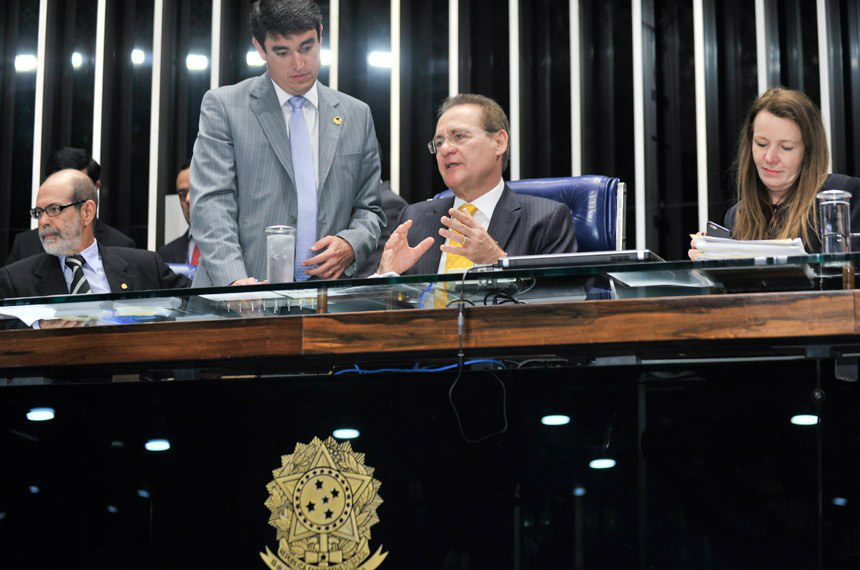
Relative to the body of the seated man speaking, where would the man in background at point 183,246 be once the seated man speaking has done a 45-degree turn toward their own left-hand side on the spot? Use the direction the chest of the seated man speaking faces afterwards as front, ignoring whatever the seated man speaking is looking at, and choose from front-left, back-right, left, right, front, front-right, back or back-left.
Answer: back-right

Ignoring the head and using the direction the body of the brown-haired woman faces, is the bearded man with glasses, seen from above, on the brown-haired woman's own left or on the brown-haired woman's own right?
on the brown-haired woman's own right

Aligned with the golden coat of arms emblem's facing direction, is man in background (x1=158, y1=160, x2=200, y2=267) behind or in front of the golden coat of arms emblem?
behind

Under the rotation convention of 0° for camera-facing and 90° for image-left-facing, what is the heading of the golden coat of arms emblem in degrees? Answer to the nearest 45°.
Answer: approximately 0°

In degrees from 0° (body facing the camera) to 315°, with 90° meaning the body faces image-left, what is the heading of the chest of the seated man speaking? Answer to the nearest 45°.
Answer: approximately 45°

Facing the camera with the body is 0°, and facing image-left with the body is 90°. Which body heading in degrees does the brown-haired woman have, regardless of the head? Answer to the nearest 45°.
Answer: approximately 45°

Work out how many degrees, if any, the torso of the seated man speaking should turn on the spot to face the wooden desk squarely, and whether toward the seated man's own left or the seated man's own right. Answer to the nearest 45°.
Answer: approximately 45° to the seated man's own left

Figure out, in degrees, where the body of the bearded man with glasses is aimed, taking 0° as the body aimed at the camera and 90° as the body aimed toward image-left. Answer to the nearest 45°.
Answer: approximately 45°

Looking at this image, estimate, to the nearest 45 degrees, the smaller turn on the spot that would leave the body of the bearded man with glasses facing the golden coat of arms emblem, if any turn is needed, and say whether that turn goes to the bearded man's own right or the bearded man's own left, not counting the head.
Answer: approximately 45° to the bearded man's own left
